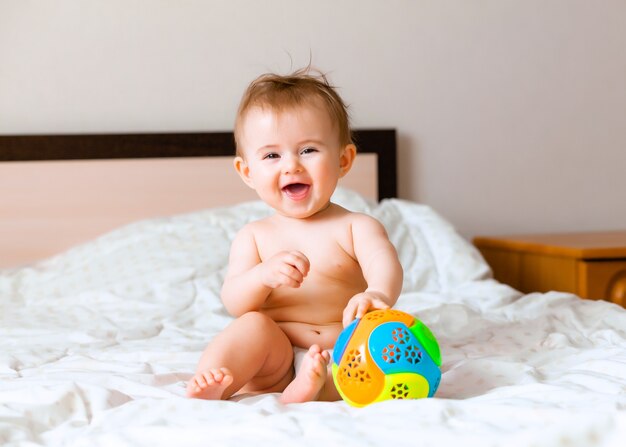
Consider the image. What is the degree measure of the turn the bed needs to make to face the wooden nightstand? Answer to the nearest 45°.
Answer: approximately 135° to its left

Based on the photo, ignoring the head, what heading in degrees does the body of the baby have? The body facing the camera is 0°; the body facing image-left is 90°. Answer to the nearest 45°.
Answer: approximately 0°

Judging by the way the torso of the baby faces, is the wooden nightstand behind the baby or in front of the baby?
behind

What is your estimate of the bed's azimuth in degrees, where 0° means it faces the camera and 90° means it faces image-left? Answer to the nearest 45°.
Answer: approximately 0°
